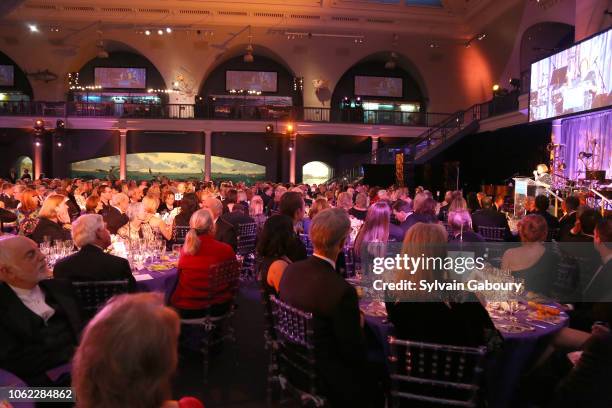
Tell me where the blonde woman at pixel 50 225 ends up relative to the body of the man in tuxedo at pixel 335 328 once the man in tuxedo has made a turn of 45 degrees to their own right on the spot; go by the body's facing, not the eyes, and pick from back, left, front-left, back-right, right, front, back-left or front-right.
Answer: back-left

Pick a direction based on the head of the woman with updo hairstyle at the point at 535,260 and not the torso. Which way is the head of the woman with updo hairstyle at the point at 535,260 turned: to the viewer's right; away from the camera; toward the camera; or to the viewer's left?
away from the camera

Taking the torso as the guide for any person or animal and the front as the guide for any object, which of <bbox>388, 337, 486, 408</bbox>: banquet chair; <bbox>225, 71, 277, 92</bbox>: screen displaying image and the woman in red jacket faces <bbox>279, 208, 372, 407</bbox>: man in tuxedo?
the screen displaying image

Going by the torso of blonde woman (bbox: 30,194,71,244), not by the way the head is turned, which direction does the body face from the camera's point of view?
to the viewer's right

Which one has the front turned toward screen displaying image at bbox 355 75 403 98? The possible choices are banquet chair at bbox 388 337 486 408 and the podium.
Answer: the banquet chair

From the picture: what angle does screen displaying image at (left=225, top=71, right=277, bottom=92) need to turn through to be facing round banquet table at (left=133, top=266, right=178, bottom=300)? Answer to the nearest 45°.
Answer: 0° — it already faces it

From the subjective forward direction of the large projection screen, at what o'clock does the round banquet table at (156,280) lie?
The round banquet table is roughly at 11 o'clock from the large projection screen.

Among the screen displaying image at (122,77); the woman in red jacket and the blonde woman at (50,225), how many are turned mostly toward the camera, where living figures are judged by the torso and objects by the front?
1

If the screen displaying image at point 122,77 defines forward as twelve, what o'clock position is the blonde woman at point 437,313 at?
The blonde woman is roughly at 12 o'clock from the screen displaying image.

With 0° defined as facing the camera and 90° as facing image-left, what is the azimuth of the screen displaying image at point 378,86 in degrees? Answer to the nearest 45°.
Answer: approximately 0°

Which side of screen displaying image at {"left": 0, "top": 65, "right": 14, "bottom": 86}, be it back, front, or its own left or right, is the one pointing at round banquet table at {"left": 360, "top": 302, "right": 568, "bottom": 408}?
front

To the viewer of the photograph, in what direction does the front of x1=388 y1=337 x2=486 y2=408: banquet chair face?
facing away from the viewer

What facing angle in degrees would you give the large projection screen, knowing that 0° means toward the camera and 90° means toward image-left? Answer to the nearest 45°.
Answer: approximately 45°

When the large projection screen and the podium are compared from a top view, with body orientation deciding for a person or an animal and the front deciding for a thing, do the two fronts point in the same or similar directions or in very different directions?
same or similar directions

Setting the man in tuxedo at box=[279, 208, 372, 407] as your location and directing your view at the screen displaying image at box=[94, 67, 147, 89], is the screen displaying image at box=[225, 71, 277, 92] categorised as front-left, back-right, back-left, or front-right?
front-right

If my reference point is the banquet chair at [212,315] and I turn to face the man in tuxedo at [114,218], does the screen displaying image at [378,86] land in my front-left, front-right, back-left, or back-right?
front-right

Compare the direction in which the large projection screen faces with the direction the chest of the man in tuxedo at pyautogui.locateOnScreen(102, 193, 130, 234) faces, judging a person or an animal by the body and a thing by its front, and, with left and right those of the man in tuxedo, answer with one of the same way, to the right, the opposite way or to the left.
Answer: the opposite way

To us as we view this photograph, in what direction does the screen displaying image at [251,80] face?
facing the viewer

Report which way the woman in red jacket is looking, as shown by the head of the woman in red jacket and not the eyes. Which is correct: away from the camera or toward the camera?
away from the camera

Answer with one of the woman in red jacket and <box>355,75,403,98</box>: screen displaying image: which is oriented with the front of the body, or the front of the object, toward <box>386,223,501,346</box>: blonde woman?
the screen displaying image

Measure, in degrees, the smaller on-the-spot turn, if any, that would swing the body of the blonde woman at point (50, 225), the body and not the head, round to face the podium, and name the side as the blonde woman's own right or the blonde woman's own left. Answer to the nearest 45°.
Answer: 0° — they already face it
